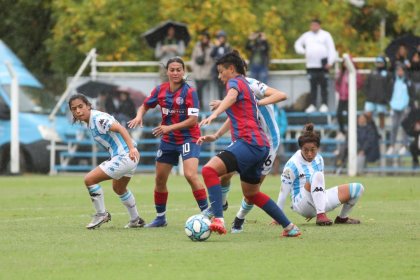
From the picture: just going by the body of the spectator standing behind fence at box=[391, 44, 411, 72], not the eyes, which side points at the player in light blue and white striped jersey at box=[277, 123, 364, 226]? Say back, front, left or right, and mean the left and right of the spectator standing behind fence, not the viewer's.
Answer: front

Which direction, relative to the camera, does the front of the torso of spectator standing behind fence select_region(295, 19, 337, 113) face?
toward the camera

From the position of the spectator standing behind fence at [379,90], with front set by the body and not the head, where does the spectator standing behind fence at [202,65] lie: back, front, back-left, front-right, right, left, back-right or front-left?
right

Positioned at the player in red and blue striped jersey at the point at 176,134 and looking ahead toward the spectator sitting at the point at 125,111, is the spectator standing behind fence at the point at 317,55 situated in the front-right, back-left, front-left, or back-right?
front-right

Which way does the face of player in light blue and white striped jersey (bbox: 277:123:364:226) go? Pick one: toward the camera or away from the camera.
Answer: toward the camera

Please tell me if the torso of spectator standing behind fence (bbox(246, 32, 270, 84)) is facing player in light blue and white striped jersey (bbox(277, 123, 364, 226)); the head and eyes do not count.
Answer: yes

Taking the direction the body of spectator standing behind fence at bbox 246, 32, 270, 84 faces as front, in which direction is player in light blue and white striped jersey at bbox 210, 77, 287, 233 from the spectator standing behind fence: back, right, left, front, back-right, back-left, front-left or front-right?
front

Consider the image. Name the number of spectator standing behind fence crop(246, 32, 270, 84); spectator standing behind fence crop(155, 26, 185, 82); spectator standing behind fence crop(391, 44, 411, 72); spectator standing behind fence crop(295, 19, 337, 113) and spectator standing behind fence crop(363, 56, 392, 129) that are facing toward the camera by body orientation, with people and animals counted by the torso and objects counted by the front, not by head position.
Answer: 5

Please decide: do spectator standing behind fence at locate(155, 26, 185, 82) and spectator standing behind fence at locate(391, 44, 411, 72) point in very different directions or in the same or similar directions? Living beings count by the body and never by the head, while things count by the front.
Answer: same or similar directions

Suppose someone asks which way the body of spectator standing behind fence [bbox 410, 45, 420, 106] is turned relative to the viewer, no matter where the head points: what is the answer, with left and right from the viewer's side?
facing the viewer

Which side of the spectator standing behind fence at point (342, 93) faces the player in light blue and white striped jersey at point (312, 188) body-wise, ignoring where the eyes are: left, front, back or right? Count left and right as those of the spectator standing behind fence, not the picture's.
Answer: front

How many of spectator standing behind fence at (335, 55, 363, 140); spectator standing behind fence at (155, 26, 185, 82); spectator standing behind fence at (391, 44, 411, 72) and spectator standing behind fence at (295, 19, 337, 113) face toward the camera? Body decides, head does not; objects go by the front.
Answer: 4

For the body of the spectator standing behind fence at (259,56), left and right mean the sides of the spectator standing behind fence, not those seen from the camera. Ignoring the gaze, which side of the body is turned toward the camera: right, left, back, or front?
front
